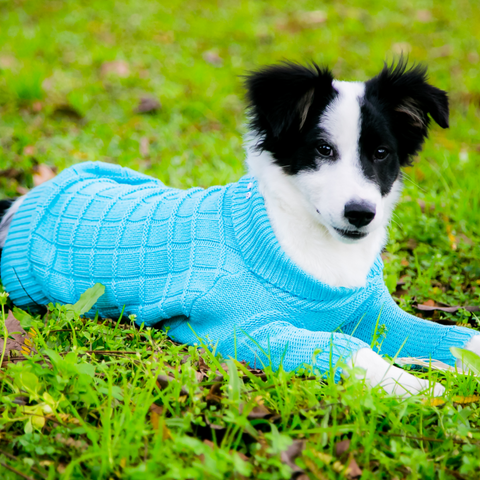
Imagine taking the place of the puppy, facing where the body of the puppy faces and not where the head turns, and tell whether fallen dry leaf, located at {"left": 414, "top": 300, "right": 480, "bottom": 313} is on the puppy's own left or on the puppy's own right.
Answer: on the puppy's own left

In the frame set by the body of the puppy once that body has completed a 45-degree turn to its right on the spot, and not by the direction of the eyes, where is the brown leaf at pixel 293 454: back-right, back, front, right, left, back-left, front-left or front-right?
front

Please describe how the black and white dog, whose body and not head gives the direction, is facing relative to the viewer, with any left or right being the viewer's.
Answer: facing the viewer and to the right of the viewer

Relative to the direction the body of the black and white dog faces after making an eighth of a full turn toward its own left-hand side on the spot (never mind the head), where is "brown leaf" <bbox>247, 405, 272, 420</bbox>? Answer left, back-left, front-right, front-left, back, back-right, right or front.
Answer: right

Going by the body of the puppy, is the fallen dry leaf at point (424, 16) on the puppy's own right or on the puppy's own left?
on the puppy's own left

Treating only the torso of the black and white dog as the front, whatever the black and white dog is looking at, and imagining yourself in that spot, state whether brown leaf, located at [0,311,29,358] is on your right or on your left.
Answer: on your right

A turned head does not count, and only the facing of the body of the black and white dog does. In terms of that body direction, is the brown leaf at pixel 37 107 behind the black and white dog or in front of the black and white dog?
behind
